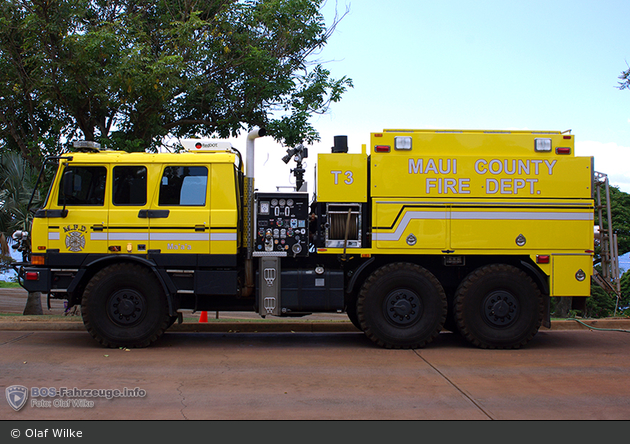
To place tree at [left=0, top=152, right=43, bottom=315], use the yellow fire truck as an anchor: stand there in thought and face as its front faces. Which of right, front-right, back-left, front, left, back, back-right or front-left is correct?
front-right

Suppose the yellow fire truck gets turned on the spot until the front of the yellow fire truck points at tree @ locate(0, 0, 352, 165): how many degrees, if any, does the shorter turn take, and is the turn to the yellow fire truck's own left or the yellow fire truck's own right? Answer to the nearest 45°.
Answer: approximately 45° to the yellow fire truck's own right

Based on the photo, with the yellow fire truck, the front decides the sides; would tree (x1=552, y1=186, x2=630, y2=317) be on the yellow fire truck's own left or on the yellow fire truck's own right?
on the yellow fire truck's own right

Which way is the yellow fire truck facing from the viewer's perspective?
to the viewer's left
